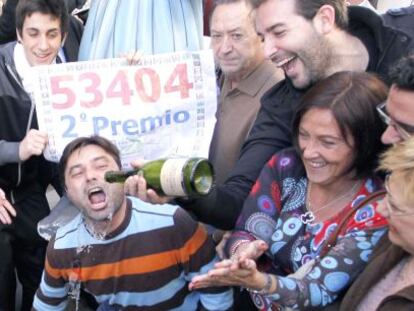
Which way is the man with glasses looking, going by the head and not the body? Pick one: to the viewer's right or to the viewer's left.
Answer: to the viewer's left

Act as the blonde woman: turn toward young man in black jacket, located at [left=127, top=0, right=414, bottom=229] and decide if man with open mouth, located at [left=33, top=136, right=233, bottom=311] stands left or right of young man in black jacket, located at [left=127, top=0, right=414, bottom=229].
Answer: left

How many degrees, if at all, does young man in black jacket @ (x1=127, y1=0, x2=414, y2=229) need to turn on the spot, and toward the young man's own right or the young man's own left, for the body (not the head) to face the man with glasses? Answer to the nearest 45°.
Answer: approximately 90° to the young man's own left

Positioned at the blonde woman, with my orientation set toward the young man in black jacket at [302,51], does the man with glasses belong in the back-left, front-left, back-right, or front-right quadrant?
front-right

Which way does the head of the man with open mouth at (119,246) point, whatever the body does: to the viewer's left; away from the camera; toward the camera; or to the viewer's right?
toward the camera

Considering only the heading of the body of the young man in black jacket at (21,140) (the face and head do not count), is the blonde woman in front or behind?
in front

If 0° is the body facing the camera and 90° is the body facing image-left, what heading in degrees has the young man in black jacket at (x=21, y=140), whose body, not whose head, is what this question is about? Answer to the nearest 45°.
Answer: approximately 315°

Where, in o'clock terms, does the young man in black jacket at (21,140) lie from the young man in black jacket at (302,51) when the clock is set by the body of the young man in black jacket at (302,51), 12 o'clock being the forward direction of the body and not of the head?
the young man in black jacket at (21,140) is roughly at 2 o'clock from the young man in black jacket at (302,51).

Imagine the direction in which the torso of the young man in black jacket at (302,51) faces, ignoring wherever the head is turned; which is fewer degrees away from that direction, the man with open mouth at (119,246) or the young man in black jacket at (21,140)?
the man with open mouth

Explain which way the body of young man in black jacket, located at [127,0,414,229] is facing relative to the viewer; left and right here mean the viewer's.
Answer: facing the viewer and to the left of the viewer

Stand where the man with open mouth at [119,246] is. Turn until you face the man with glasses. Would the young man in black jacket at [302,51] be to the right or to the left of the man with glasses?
left

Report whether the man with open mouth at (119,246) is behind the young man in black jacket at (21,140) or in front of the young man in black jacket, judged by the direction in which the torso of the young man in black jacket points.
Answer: in front
